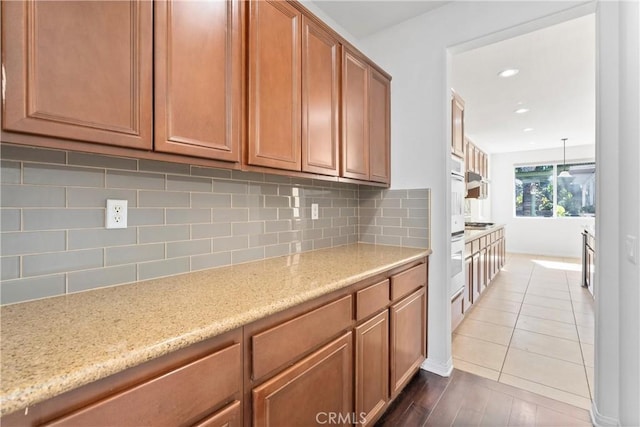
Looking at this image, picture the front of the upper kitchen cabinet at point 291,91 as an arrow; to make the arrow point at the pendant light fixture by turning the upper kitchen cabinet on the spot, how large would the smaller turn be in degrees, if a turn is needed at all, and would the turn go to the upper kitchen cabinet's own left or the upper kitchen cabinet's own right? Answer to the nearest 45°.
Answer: approximately 90° to the upper kitchen cabinet's own left

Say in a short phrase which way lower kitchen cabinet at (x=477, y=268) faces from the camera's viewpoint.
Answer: facing to the right of the viewer

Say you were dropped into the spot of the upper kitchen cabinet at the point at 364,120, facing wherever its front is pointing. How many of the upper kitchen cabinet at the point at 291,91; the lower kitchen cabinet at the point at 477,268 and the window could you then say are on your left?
2

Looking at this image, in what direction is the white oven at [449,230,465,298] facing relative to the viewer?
to the viewer's right

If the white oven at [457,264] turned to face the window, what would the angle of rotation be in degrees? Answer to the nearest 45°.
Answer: approximately 90° to its left

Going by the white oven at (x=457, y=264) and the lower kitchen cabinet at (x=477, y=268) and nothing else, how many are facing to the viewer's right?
2

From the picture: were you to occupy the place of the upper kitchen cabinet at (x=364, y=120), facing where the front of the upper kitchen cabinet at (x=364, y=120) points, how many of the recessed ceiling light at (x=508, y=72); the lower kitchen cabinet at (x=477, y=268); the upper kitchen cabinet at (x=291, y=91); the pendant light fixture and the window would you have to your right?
1

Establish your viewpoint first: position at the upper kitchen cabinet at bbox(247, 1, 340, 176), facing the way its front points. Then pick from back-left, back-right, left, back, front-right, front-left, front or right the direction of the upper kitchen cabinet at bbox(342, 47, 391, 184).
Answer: left

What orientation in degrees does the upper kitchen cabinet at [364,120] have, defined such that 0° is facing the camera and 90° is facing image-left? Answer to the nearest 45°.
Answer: approximately 315°

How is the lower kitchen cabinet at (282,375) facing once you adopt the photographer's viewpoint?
facing the viewer and to the right of the viewer

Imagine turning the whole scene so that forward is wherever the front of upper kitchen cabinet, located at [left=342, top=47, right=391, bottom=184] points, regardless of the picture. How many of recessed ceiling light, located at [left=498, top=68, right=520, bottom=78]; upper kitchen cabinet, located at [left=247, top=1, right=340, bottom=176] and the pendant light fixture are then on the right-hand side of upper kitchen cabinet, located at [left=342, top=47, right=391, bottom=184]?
1

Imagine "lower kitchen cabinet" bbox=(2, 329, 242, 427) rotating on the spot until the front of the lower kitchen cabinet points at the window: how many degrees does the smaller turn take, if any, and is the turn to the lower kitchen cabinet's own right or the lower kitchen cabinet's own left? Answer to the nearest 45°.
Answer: approximately 45° to the lower kitchen cabinet's own left
